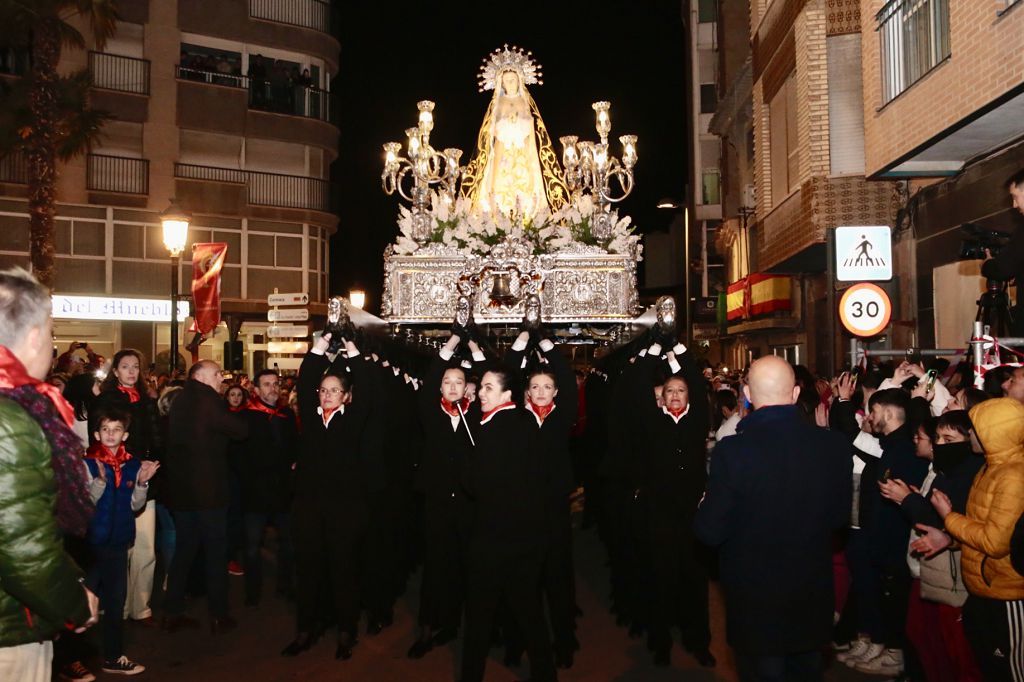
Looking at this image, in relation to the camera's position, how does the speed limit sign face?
facing the viewer

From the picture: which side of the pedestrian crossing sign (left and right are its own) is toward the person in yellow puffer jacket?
front

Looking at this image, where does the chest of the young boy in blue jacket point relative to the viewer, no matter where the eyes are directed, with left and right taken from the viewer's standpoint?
facing the viewer and to the right of the viewer

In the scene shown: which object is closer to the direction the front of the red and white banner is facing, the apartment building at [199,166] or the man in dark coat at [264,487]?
the man in dark coat

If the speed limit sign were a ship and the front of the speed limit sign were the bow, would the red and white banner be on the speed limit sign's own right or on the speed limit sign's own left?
on the speed limit sign's own right

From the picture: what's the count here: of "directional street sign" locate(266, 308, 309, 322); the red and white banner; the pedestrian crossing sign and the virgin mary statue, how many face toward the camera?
4

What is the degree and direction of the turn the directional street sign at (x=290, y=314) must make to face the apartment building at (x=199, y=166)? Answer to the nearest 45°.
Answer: approximately 180°

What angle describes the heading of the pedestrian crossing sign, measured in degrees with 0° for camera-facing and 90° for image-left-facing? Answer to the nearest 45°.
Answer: approximately 0°

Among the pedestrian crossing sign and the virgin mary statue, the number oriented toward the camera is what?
2

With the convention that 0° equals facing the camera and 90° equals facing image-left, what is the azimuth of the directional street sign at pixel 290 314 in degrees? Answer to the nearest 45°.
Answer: approximately 0°

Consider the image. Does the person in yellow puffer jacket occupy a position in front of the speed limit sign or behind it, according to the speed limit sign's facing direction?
in front
